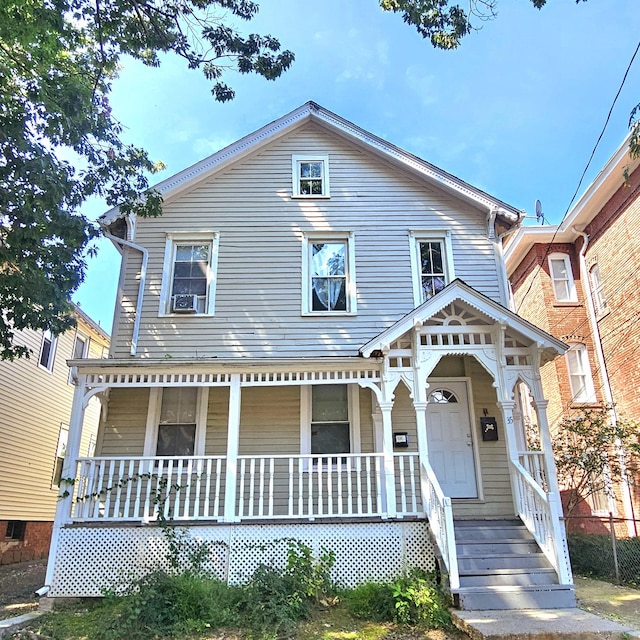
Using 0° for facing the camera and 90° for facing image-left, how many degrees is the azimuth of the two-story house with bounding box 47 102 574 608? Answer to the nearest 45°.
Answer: approximately 0°

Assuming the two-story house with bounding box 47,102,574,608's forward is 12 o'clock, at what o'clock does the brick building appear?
The brick building is roughly at 8 o'clock from the two-story house.

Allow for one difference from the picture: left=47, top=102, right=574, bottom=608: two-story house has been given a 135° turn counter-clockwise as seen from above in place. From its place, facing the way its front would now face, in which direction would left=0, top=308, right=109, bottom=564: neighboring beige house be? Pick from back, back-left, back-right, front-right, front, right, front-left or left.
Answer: left

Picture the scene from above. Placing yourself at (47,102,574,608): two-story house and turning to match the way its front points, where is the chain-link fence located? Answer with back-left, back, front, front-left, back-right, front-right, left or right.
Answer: left

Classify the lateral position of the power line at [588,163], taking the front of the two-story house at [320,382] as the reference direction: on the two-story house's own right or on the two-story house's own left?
on the two-story house's own left
